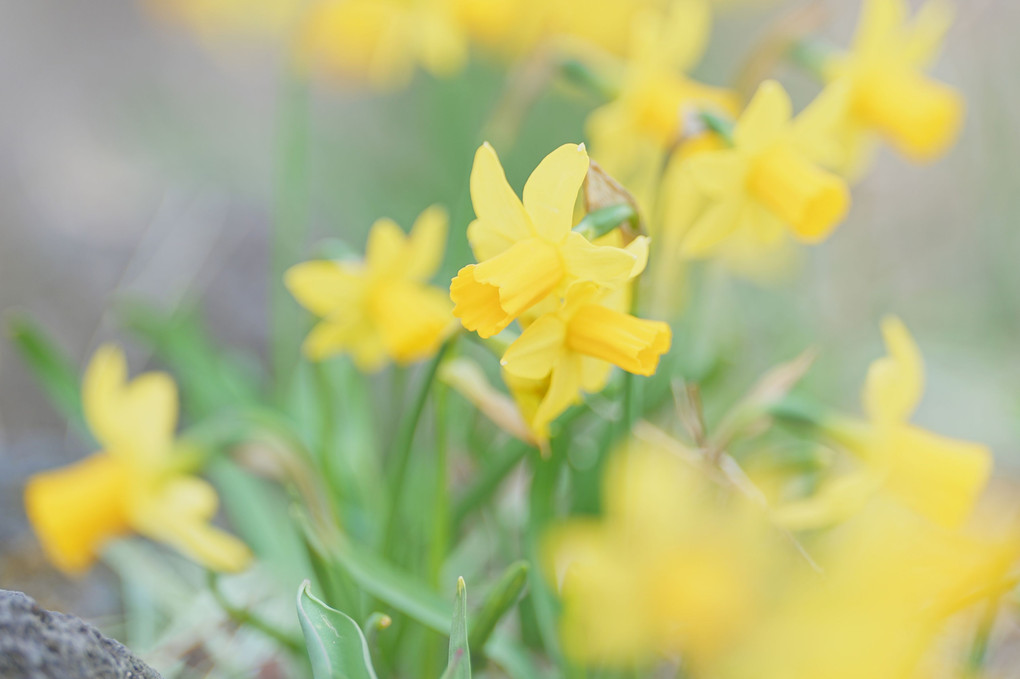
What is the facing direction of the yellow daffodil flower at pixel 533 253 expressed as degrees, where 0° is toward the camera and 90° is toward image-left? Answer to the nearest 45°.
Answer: approximately 45°

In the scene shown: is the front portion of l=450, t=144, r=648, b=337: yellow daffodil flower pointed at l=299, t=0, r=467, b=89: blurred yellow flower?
no

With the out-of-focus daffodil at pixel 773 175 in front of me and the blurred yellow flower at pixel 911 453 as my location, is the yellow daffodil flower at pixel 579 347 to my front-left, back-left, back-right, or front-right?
front-left
